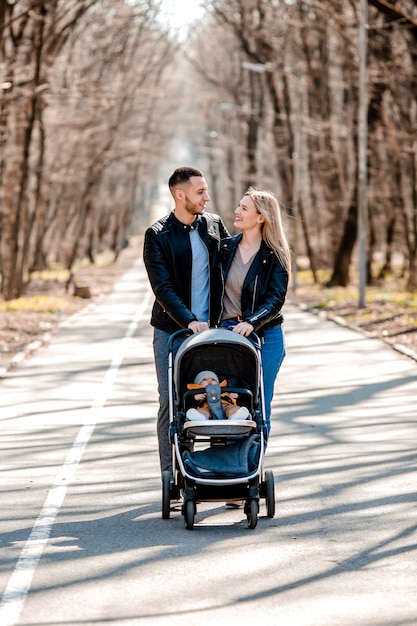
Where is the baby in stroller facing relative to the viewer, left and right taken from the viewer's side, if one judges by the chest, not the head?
facing the viewer

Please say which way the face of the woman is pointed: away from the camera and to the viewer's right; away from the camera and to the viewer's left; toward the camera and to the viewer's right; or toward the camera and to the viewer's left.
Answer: toward the camera and to the viewer's left

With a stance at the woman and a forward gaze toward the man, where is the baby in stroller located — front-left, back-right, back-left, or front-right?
front-left

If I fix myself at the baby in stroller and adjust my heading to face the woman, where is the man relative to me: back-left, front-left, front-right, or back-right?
front-left

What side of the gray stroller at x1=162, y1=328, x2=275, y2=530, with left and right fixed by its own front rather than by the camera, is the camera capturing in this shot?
front

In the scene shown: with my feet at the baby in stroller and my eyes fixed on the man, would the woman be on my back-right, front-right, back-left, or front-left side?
front-right
